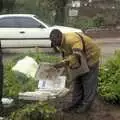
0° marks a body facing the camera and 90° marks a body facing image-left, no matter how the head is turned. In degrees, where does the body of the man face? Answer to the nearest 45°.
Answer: approximately 90°

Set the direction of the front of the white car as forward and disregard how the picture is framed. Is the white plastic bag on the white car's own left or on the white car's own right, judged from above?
on the white car's own right

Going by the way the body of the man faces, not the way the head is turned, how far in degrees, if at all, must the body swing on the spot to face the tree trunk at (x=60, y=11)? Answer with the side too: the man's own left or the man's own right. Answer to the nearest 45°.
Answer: approximately 90° to the man's own right
